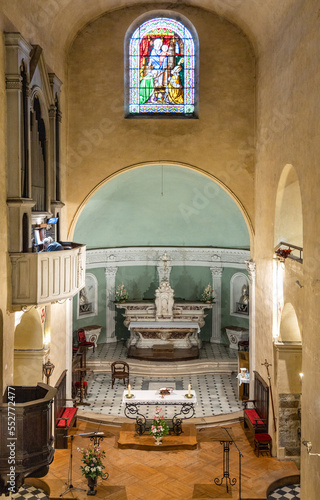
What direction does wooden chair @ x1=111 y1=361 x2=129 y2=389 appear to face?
toward the camera

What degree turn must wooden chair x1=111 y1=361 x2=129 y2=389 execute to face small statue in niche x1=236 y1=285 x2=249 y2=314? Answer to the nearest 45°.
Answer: approximately 135° to its left

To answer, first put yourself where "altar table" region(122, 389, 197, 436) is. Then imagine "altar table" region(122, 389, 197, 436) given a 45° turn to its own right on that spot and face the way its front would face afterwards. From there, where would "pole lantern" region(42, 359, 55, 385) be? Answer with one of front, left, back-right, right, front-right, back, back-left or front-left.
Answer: front

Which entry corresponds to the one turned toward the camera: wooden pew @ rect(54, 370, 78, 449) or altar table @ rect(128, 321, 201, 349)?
the altar table

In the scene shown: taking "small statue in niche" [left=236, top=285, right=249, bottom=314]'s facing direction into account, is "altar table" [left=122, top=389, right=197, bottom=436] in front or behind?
in front

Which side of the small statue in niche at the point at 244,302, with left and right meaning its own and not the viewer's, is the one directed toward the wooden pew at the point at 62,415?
front

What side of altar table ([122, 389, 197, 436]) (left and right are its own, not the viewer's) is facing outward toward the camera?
front

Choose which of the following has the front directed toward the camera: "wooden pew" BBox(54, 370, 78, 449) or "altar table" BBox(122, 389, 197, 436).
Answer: the altar table

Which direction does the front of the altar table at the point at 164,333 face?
toward the camera

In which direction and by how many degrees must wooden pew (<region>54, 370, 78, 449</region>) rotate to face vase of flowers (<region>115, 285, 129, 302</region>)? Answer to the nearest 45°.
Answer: approximately 90° to its left

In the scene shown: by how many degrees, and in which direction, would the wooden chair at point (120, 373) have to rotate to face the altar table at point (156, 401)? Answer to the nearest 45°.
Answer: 0° — it already faces it

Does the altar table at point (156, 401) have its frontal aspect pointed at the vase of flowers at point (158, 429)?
yes

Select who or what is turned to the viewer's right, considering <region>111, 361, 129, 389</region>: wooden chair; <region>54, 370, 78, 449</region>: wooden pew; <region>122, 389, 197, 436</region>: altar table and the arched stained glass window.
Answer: the wooden pew

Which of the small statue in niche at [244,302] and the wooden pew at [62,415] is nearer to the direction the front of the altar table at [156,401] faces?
the wooden pew
